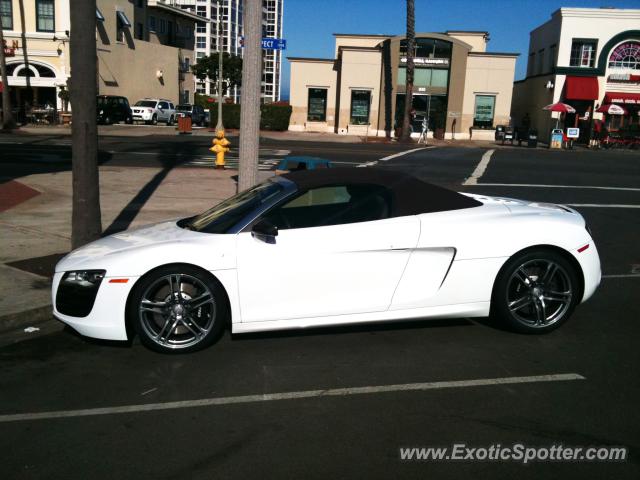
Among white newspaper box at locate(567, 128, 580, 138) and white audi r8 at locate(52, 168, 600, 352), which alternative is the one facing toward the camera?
the white newspaper box

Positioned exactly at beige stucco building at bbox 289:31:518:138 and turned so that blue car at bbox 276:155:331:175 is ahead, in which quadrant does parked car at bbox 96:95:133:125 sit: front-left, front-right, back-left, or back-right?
front-right

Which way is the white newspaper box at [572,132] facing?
toward the camera

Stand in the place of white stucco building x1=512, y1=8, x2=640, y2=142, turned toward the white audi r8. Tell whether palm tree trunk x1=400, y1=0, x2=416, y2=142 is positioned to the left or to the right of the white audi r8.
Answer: right

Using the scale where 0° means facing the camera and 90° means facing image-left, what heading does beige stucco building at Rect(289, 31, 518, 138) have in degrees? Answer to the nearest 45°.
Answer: approximately 0°

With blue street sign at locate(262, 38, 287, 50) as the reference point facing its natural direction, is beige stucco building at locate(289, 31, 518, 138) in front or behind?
behind

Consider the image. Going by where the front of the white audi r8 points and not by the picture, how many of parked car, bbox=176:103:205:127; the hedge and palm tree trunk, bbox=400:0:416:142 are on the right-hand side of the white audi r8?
3

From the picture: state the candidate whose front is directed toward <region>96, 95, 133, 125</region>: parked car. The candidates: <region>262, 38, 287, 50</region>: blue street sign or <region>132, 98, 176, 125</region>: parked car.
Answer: <region>132, 98, 176, 125</region>: parked car

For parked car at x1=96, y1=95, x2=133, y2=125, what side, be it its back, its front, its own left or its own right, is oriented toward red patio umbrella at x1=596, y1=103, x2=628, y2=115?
left

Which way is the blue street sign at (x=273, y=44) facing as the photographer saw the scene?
facing the viewer

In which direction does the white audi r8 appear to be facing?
to the viewer's left

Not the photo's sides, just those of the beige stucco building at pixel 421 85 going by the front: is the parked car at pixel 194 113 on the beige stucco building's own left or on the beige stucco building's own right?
on the beige stucco building's own right

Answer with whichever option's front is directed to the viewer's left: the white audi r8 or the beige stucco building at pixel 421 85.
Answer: the white audi r8
